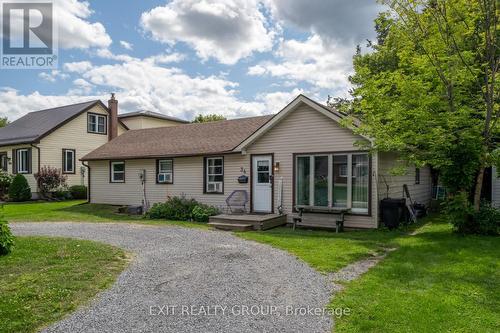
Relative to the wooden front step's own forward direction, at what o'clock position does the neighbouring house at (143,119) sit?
The neighbouring house is roughly at 4 o'clock from the wooden front step.

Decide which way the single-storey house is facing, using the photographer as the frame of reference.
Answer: facing the viewer and to the left of the viewer

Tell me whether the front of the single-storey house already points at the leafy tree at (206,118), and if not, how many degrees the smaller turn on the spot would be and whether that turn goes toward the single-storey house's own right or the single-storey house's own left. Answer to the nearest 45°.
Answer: approximately 135° to the single-storey house's own right

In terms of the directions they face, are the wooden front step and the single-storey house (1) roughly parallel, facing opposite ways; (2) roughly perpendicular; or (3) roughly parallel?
roughly parallel

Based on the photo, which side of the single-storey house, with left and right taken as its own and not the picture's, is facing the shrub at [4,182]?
right

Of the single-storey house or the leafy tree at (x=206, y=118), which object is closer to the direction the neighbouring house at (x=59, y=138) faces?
the single-storey house

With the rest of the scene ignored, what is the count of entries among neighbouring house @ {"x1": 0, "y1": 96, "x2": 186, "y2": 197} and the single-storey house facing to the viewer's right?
0

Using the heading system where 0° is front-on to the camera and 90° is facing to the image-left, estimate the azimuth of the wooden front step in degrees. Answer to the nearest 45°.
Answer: approximately 45°

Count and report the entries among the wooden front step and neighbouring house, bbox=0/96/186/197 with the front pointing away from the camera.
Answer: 0

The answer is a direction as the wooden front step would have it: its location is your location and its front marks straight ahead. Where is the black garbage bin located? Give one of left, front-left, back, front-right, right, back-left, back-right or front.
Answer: back-left
